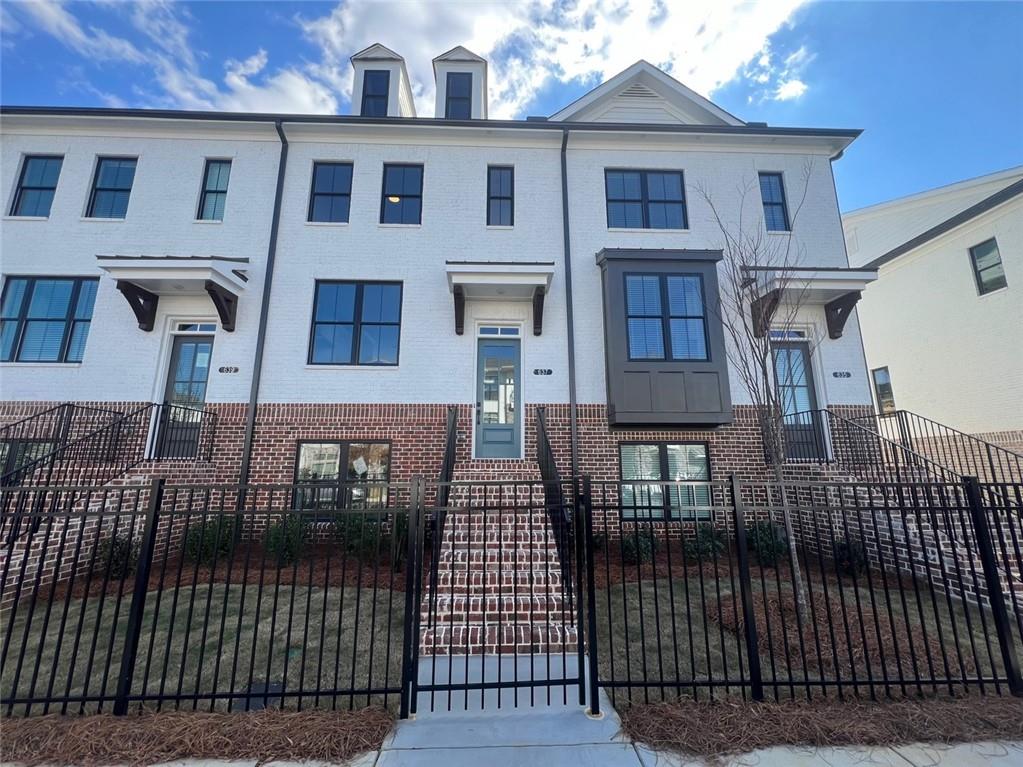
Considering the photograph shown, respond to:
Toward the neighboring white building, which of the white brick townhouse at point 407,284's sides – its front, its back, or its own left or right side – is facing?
left

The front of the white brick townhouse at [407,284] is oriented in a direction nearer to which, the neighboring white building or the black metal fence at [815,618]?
the black metal fence

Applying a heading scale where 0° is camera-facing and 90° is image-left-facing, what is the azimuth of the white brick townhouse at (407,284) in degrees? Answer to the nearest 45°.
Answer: approximately 0°

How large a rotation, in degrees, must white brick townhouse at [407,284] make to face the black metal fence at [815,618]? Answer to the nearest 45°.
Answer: approximately 45° to its left

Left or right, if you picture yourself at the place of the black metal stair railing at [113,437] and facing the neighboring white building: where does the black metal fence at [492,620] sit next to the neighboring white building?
right

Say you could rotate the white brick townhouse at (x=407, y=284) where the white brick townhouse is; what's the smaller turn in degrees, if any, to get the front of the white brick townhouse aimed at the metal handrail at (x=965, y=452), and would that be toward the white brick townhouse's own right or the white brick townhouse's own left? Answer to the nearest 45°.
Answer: approximately 90° to the white brick townhouse's own left

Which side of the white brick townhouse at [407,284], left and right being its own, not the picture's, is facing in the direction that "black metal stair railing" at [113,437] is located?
right
